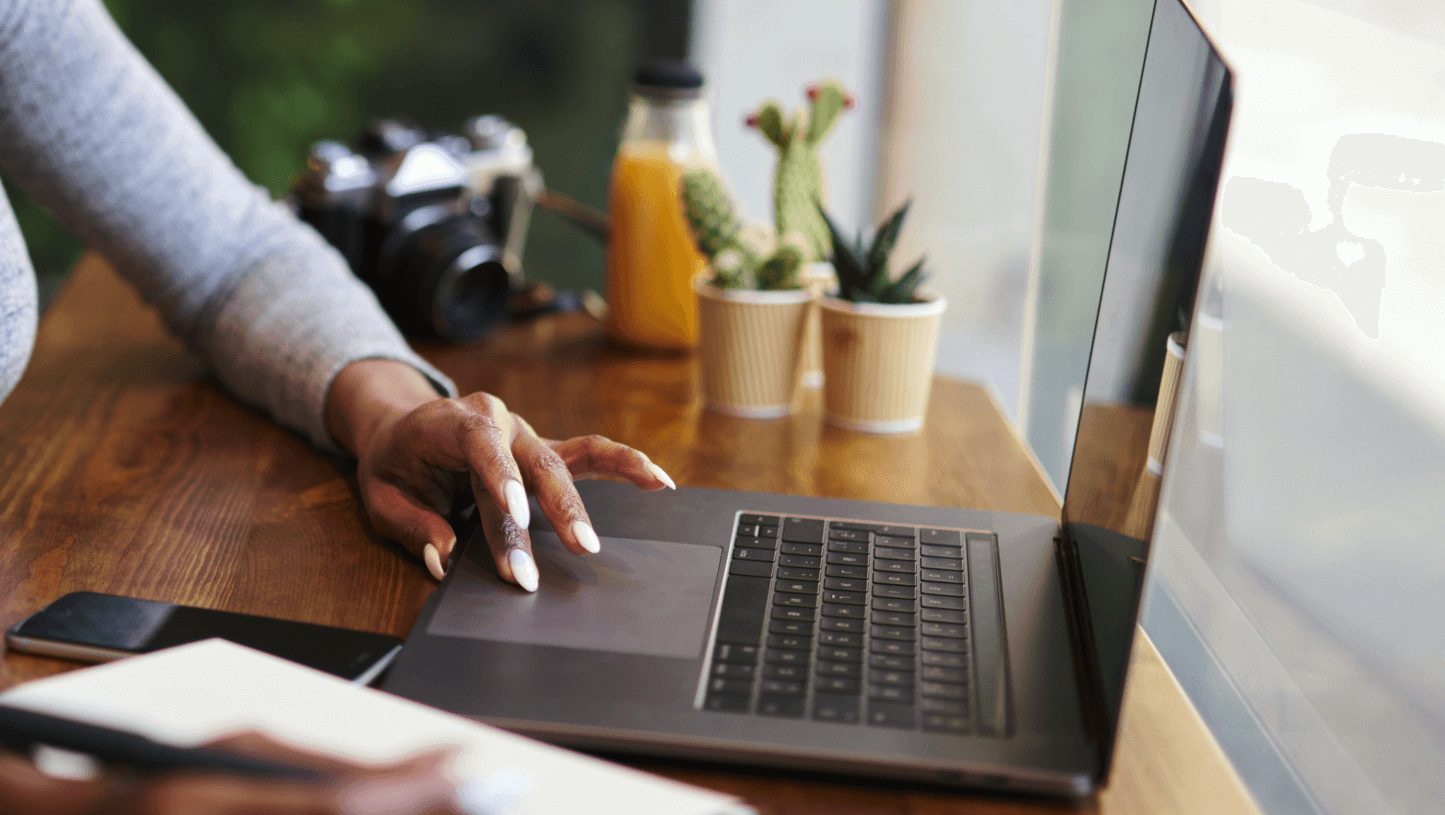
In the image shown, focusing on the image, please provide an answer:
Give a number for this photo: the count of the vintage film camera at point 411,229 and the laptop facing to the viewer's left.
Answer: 1

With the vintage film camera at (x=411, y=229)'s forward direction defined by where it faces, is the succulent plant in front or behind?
in front

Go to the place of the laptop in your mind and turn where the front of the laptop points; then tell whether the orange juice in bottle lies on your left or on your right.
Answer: on your right

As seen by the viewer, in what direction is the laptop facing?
to the viewer's left

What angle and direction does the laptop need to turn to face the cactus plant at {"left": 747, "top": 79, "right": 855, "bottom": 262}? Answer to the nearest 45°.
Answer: approximately 90° to its right

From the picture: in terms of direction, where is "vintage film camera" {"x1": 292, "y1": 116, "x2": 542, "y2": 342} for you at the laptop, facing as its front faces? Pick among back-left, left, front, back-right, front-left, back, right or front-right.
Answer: front-right

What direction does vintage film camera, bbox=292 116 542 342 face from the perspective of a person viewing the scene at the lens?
facing the viewer and to the right of the viewer
